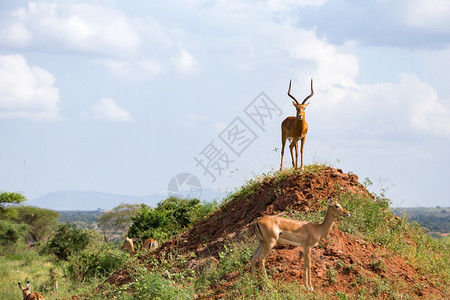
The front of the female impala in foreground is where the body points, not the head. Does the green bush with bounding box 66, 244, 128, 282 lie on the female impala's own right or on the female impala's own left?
on the female impala's own left

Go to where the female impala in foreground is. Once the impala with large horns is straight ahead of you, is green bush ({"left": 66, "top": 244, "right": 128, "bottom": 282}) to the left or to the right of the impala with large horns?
left

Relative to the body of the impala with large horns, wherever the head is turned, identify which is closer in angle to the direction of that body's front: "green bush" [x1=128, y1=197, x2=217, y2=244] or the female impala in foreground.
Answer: the female impala in foreground

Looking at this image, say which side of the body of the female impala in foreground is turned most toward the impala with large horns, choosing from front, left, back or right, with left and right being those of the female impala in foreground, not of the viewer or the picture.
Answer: left

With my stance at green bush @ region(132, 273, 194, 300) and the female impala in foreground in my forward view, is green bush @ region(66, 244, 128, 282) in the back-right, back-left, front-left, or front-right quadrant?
back-left

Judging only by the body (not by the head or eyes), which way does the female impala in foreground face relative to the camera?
to the viewer's right

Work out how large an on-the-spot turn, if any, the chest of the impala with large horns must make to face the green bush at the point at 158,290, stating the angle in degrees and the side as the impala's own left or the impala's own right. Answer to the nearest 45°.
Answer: approximately 90° to the impala's own right

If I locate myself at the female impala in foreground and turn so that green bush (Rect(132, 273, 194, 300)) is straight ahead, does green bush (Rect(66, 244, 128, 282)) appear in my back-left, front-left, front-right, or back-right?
front-right

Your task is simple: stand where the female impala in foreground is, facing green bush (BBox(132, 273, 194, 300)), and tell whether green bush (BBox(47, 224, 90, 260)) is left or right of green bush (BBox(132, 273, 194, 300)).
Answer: right

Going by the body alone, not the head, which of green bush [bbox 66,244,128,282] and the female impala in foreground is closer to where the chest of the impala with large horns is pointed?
the female impala in foreground

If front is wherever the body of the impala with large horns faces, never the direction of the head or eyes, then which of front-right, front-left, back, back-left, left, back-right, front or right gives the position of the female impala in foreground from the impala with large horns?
front-right

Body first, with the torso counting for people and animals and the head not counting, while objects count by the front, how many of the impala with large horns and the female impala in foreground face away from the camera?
0
